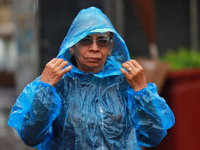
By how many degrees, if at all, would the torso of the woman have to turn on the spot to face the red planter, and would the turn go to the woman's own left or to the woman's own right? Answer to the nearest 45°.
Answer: approximately 135° to the woman's own left

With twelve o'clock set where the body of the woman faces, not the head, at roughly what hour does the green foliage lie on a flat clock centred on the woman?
The green foliage is roughly at 7 o'clock from the woman.

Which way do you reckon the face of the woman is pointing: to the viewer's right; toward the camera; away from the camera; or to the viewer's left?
toward the camera

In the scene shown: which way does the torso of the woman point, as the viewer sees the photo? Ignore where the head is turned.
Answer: toward the camera
